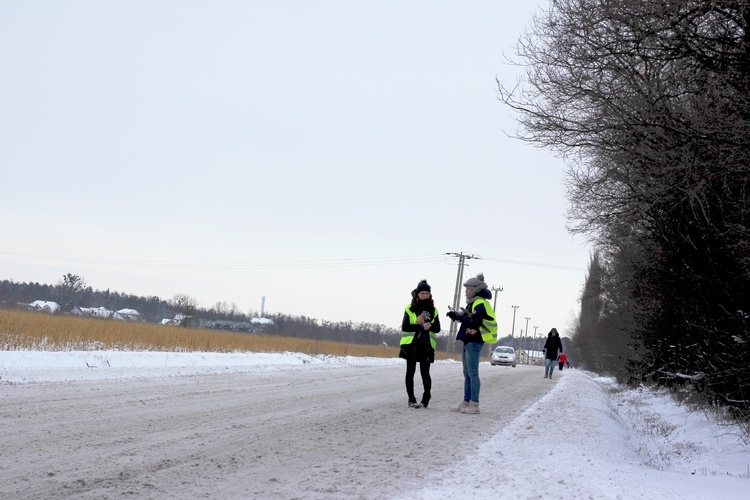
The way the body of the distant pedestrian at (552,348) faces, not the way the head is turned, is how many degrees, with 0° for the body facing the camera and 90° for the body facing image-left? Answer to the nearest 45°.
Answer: approximately 0°

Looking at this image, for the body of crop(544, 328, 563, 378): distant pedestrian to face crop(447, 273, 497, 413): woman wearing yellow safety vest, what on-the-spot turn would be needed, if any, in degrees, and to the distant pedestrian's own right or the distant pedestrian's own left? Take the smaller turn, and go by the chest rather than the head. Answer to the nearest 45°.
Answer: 0° — they already face them

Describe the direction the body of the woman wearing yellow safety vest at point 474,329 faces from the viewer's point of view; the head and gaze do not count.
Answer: to the viewer's left

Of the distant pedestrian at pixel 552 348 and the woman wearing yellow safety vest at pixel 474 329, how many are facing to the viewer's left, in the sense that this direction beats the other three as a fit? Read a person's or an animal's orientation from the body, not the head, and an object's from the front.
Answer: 1

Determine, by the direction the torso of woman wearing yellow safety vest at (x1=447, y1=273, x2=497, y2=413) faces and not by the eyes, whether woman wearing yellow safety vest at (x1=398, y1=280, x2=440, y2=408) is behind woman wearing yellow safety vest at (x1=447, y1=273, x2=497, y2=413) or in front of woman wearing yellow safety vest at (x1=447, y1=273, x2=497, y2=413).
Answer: in front

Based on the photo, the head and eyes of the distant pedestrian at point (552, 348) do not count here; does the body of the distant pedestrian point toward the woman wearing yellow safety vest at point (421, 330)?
yes

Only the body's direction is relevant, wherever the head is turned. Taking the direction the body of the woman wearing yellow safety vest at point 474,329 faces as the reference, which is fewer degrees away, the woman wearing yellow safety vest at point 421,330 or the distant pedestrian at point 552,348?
the woman wearing yellow safety vest

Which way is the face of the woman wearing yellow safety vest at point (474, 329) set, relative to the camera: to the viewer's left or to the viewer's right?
to the viewer's left
